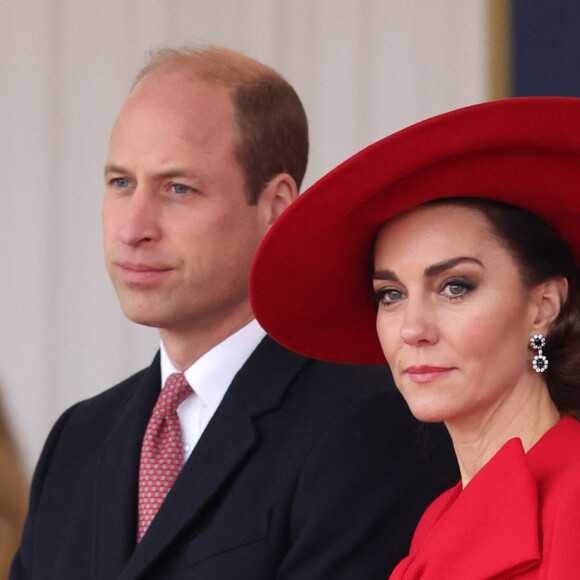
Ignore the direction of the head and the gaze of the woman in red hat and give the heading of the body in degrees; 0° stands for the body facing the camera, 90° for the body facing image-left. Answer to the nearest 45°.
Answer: approximately 45°

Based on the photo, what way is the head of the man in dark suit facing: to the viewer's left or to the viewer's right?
to the viewer's left

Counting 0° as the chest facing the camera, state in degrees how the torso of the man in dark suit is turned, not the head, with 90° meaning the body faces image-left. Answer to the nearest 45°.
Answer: approximately 45°

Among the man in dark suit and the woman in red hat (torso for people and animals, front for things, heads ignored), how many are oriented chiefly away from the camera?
0

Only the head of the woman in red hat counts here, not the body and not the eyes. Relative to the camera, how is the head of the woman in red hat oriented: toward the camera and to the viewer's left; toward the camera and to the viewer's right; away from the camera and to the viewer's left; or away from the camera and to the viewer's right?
toward the camera and to the viewer's left

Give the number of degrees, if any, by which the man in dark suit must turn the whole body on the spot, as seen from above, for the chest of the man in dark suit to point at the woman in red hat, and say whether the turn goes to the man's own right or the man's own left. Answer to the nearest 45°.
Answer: approximately 90° to the man's own left

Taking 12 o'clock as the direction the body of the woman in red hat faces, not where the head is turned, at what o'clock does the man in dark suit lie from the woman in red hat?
The man in dark suit is roughly at 3 o'clock from the woman in red hat.

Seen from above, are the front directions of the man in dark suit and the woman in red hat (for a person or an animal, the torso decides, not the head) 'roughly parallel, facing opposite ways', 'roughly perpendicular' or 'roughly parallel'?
roughly parallel
